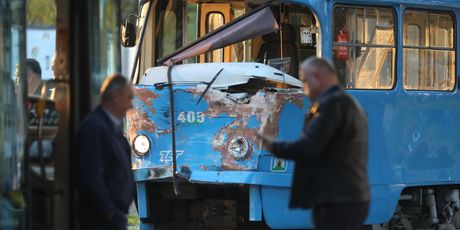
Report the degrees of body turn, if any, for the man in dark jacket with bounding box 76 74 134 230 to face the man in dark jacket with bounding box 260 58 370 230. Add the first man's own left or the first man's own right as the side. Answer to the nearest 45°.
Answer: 0° — they already face them

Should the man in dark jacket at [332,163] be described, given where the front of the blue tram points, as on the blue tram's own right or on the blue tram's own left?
on the blue tram's own left

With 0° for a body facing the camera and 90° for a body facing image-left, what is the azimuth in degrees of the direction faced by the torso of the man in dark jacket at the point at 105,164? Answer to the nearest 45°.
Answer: approximately 270°
